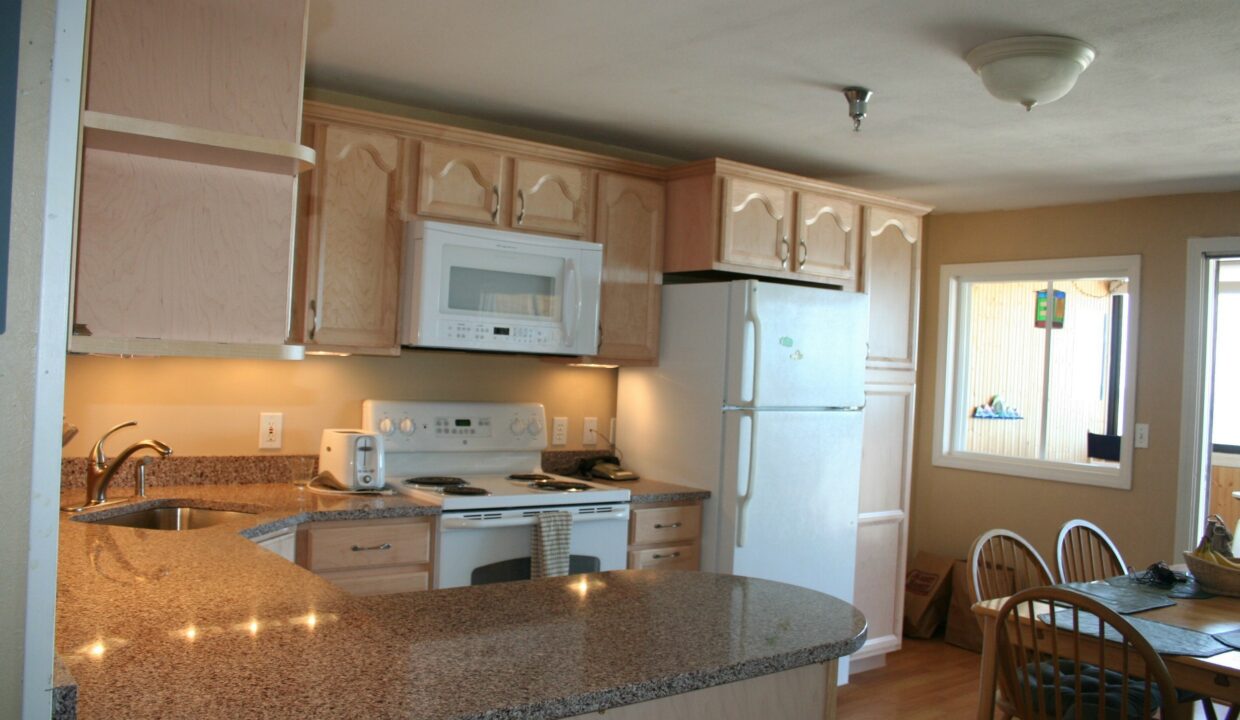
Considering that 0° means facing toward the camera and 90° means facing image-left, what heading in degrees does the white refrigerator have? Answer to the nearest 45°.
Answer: approximately 315°

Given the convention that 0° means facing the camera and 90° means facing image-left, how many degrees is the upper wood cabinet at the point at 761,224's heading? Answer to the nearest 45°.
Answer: approximately 315°

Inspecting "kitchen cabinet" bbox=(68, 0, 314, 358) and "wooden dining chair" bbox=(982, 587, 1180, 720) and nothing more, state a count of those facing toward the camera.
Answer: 1

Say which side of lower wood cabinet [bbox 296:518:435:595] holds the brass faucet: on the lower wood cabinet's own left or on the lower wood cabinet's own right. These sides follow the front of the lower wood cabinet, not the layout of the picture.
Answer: on the lower wood cabinet's own right

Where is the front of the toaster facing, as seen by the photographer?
facing the viewer and to the right of the viewer

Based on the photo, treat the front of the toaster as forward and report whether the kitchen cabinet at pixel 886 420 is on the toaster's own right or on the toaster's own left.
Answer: on the toaster's own left

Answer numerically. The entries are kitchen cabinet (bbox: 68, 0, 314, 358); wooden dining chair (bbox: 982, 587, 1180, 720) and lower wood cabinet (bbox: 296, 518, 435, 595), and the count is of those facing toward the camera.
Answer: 2
